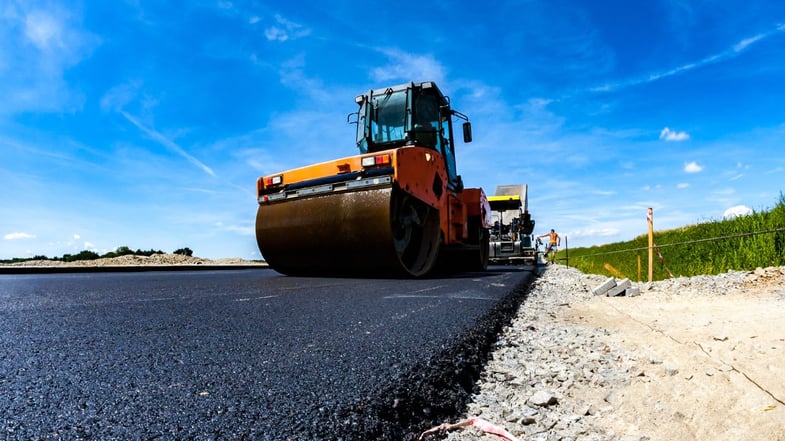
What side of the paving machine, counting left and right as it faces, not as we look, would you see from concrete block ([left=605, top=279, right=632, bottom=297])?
back

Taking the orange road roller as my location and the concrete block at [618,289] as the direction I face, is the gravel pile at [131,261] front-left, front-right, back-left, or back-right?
back-left

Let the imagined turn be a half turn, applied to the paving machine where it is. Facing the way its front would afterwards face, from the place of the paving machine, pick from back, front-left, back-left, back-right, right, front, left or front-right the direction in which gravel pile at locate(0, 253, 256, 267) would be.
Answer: front-right

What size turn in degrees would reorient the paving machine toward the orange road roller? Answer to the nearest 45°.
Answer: approximately 180°

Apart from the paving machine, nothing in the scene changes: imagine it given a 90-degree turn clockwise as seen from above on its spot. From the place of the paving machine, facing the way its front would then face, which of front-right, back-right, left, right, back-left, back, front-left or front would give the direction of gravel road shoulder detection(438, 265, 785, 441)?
right

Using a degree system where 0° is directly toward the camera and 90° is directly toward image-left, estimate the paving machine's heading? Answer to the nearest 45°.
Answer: approximately 180°

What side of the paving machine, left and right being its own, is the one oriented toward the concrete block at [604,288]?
back
